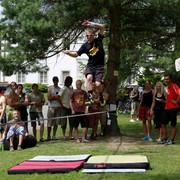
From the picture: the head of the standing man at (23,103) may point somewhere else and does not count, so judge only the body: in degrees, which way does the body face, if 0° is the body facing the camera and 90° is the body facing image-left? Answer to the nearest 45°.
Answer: approximately 0°

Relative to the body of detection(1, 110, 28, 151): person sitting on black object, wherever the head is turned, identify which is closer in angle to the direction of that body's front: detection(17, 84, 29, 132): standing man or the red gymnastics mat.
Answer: the red gymnastics mat

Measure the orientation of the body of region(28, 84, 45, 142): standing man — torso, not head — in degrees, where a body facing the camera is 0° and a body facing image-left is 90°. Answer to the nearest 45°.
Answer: approximately 0°

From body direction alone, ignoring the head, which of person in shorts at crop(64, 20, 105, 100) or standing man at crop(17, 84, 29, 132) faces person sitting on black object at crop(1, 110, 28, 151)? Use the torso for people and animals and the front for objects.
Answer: the standing man

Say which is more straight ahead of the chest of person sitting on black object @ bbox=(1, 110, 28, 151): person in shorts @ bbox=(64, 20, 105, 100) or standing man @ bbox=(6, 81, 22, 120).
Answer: the person in shorts
